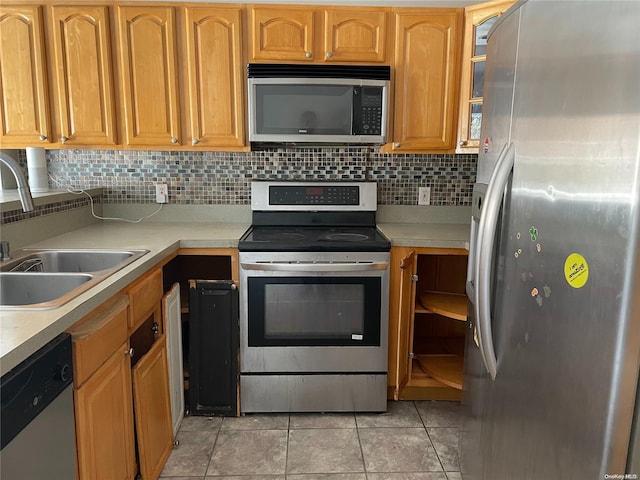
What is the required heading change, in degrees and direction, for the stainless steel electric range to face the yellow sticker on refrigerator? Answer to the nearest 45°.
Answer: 0° — it already faces it

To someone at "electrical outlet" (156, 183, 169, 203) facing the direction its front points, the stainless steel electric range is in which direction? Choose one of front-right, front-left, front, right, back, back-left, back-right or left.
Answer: front-left

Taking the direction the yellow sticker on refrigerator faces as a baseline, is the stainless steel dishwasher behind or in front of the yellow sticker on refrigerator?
in front

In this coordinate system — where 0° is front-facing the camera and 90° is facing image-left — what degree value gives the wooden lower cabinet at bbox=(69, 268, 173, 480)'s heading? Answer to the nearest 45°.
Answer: approximately 315°

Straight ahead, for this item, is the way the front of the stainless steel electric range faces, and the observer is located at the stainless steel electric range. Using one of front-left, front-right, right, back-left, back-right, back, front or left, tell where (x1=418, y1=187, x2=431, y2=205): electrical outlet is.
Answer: back-left

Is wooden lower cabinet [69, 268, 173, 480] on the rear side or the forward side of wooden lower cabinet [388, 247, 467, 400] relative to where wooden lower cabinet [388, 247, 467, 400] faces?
on the forward side

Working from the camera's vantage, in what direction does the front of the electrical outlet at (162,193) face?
facing the viewer

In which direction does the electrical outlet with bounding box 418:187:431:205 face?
toward the camera

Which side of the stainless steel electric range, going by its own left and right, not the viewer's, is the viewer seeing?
front

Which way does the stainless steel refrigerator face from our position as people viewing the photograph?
facing the viewer and to the left of the viewer

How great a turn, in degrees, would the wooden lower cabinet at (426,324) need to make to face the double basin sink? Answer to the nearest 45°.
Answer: approximately 45° to its right
